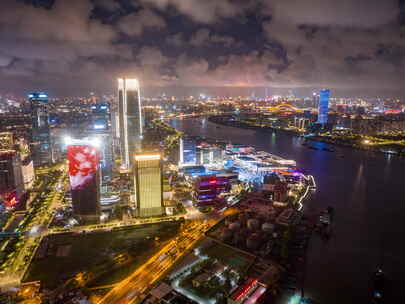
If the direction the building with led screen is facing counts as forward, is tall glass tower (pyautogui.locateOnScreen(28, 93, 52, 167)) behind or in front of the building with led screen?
behind

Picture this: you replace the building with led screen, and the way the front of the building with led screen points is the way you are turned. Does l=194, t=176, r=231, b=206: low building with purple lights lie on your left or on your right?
on your left

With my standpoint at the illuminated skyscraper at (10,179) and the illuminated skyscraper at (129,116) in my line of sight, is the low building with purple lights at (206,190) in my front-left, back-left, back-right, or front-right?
front-right

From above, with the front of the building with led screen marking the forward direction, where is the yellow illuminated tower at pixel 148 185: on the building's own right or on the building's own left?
on the building's own left

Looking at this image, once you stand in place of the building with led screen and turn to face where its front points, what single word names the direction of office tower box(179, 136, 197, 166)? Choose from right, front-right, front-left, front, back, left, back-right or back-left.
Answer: back-left

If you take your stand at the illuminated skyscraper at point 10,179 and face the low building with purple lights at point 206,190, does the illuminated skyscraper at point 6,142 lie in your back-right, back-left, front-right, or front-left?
back-left

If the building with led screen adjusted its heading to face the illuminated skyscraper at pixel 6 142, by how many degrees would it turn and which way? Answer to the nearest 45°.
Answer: approximately 135° to its right

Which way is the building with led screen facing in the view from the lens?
facing the viewer

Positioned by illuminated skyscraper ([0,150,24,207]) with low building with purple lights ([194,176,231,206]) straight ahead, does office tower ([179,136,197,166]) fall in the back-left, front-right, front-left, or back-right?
front-left

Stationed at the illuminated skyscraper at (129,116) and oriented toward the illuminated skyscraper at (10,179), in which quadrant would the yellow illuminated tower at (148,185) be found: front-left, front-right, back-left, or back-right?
front-left

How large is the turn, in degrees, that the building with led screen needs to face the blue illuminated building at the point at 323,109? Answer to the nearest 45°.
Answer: approximately 135° to its left
